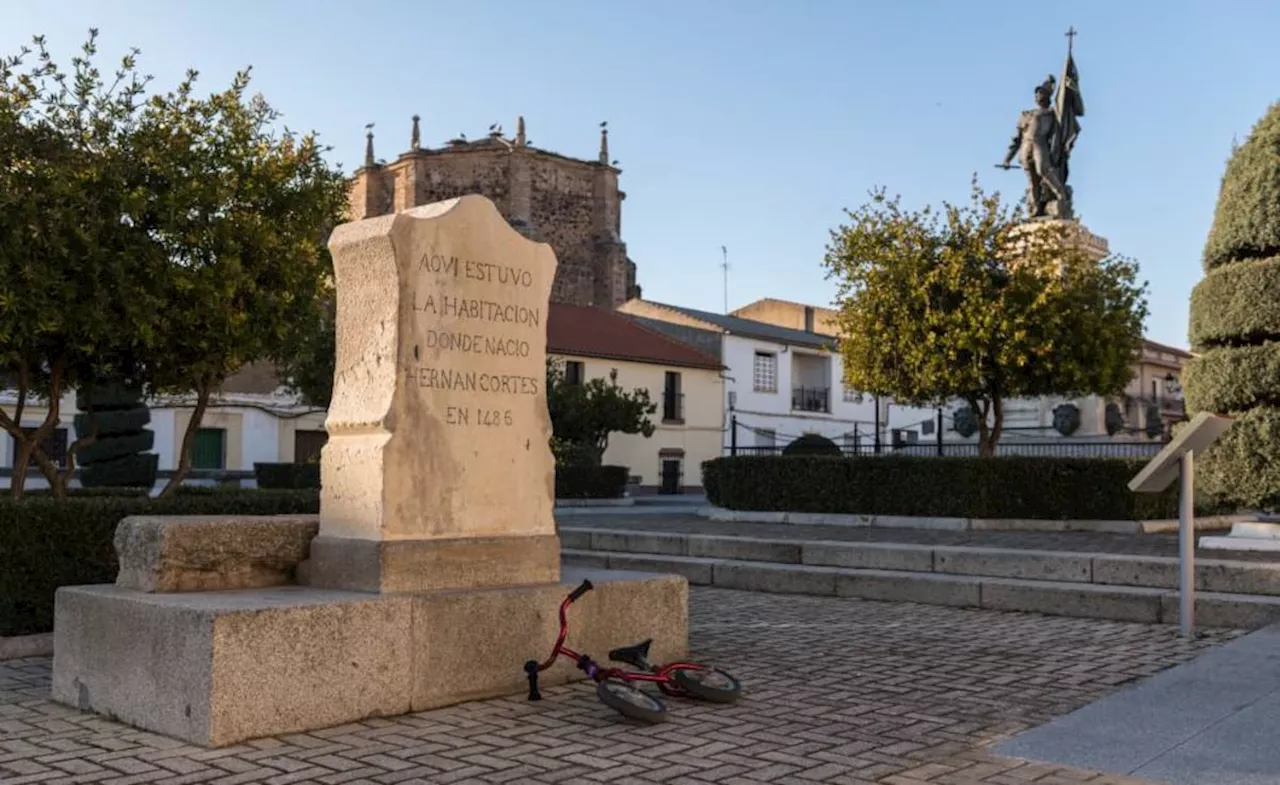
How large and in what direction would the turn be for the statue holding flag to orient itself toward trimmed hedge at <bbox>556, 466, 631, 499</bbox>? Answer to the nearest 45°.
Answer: approximately 45° to its right

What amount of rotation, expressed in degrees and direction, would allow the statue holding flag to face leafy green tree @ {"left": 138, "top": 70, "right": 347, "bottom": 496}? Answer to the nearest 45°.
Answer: approximately 45° to its left

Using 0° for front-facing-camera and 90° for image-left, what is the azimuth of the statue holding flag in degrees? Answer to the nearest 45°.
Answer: approximately 45°

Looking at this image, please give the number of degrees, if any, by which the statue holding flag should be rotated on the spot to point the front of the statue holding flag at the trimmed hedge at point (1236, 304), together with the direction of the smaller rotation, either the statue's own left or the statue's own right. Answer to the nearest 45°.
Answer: approximately 45° to the statue's own left

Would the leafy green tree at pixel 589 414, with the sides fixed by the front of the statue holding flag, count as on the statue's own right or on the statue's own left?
on the statue's own right

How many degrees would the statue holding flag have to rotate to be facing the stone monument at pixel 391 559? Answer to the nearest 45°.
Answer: approximately 45° to its left

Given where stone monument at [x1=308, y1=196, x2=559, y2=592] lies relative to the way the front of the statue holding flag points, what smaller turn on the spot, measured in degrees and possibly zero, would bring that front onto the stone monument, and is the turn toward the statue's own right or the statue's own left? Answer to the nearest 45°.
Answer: approximately 45° to the statue's own left

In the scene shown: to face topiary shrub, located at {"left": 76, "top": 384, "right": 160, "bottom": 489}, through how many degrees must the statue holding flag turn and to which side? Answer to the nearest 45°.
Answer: approximately 45° to its right
